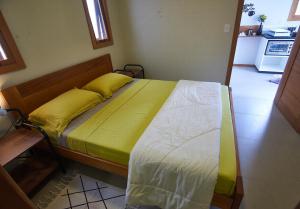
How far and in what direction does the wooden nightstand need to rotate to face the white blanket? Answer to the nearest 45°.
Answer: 0° — it already faces it

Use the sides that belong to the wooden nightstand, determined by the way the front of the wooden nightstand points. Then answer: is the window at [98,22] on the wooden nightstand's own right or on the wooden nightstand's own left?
on the wooden nightstand's own left

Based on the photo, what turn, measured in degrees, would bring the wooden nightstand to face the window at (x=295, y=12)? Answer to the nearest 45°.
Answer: approximately 45° to its left

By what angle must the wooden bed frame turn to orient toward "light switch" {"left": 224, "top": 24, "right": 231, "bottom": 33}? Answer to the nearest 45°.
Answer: approximately 45° to its left

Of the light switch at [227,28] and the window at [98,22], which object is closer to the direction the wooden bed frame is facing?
the light switch

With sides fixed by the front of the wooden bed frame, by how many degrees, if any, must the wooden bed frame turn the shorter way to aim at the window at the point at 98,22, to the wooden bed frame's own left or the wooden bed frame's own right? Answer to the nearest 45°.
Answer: approximately 135° to the wooden bed frame's own left

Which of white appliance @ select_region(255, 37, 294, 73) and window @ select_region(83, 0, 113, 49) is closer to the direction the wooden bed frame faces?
the white appliance

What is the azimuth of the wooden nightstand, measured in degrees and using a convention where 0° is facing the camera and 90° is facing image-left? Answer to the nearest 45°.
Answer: approximately 315°

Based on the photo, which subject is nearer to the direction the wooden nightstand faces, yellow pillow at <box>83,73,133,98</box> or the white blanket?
the white blanket

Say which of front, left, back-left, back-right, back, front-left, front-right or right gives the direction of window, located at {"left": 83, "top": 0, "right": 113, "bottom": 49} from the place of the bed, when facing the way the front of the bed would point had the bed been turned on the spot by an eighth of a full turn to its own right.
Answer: back

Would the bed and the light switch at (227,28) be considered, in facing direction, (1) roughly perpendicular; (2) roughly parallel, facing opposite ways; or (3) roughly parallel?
roughly perpendicular

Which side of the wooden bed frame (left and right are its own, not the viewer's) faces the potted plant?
left
